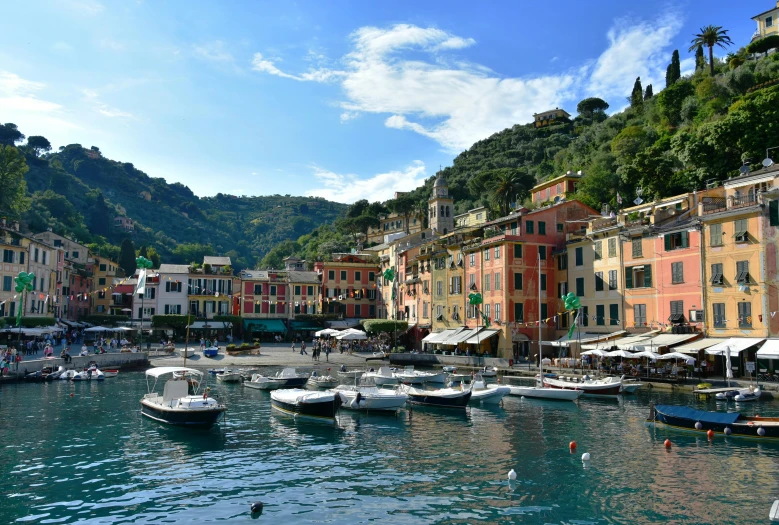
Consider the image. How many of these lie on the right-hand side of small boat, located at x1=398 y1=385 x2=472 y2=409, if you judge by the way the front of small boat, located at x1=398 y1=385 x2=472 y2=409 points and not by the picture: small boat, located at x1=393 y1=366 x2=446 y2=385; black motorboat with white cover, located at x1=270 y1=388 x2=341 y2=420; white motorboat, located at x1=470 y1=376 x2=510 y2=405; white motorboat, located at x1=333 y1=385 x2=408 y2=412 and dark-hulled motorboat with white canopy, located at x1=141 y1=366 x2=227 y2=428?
3

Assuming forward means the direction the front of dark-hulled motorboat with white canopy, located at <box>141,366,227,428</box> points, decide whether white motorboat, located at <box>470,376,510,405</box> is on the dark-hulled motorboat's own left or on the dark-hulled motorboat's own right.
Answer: on the dark-hulled motorboat's own left

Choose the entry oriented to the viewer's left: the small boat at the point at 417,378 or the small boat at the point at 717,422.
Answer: the small boat at the point at 717,422

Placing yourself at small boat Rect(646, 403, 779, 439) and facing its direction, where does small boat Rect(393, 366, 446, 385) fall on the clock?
small boat Rect(393, 366, 446, 385) is roughly at 1 o'clock from small boat Rect(646, 403, 779, 439).

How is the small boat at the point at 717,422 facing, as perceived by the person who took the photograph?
facing to the left of the viewer

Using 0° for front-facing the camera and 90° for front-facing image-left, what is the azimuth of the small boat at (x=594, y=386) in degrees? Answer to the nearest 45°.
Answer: approximately 315°

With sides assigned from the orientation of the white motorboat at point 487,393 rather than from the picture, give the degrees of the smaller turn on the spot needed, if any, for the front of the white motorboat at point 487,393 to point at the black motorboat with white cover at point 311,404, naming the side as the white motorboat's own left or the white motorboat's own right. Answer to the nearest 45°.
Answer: approximately 90° to the white motorboat's own right
